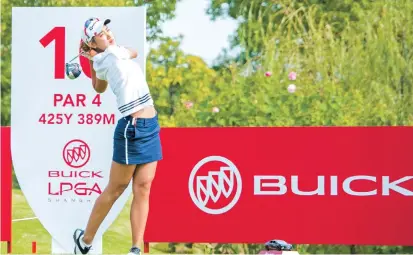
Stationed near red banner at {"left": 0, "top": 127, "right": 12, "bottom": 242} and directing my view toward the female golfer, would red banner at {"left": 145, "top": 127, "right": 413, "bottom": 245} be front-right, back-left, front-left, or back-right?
front-left

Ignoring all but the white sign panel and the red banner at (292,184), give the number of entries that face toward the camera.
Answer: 2

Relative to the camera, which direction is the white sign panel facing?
toward the camera

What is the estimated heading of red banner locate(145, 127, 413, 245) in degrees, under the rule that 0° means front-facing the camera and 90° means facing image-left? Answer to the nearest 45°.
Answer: approximately 0°

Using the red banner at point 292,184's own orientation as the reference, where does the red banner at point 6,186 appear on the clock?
the red banner at point 6,186 is roughly at 3 o'clock from the red banner at point 292,184.

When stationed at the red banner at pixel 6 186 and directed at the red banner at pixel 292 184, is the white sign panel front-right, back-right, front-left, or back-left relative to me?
front-right

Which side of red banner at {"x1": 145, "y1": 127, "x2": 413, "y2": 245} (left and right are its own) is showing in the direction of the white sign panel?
right

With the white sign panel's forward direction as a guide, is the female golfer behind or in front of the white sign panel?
in front

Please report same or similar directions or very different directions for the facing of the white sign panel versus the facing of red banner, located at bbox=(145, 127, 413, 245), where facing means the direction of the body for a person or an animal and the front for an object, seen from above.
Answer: same or similar directions

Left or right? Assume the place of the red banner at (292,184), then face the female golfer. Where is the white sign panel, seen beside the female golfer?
right
